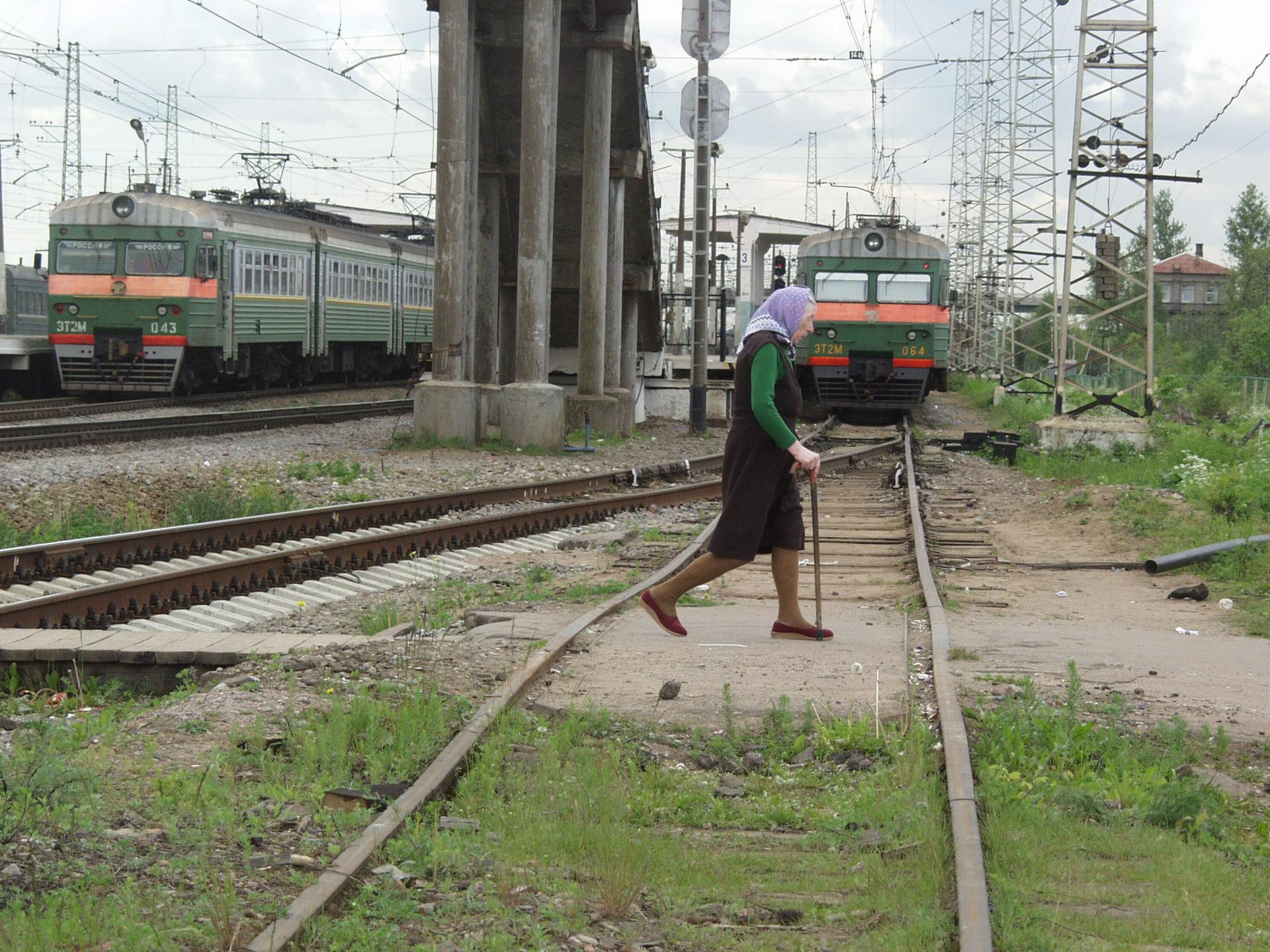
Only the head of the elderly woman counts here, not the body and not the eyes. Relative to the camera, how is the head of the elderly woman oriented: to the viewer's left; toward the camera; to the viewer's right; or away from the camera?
to the viewer's right

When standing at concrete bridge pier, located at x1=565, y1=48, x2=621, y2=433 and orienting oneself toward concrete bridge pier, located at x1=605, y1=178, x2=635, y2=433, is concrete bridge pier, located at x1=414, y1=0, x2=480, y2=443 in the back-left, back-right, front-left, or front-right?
back-left

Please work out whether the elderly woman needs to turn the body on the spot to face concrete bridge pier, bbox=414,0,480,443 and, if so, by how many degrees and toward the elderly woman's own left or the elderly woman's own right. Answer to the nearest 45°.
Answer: approximately 90° to the elderly woman's own left

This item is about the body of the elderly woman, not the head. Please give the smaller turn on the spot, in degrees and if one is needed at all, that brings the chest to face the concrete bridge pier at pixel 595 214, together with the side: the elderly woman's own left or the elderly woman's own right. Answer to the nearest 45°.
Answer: approximately 90° to the elderly woman's own left

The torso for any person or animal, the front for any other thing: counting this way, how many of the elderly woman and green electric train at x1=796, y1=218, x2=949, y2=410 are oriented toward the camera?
1

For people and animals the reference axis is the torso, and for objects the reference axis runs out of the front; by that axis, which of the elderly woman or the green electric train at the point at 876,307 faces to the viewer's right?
the elderly woman

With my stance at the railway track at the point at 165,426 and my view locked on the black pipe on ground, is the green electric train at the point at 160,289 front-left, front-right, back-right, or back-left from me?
back-left

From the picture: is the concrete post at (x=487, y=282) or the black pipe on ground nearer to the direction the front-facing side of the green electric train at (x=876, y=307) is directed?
the black pipe on ground

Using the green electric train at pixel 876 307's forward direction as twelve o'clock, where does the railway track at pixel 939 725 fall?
The railway track is roughly at 12 o'clock from the green electric train.

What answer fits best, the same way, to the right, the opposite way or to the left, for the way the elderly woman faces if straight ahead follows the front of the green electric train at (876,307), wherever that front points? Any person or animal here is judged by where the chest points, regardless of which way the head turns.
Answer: to the left

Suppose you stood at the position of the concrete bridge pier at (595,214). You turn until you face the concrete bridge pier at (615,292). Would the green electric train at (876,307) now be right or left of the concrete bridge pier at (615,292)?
right

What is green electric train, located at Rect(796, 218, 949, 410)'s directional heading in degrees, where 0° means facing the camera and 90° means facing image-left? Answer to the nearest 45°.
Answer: approximately 0°

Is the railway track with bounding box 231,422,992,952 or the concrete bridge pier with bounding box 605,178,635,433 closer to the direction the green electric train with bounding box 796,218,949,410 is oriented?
the railway track

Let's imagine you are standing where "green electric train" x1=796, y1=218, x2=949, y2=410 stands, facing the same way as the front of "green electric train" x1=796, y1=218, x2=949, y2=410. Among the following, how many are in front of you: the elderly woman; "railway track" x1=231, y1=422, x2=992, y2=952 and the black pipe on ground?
3

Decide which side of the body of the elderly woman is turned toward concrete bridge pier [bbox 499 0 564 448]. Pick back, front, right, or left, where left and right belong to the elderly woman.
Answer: left

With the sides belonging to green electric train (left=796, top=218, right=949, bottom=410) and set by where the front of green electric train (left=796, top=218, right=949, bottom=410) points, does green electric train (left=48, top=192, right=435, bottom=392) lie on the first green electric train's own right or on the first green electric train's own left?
on the first green electric train's own right

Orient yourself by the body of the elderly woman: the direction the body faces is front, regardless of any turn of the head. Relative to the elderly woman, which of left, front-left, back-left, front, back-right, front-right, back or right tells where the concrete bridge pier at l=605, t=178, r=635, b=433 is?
left

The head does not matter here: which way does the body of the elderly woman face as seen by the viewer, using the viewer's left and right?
facing to the right of the viewer
